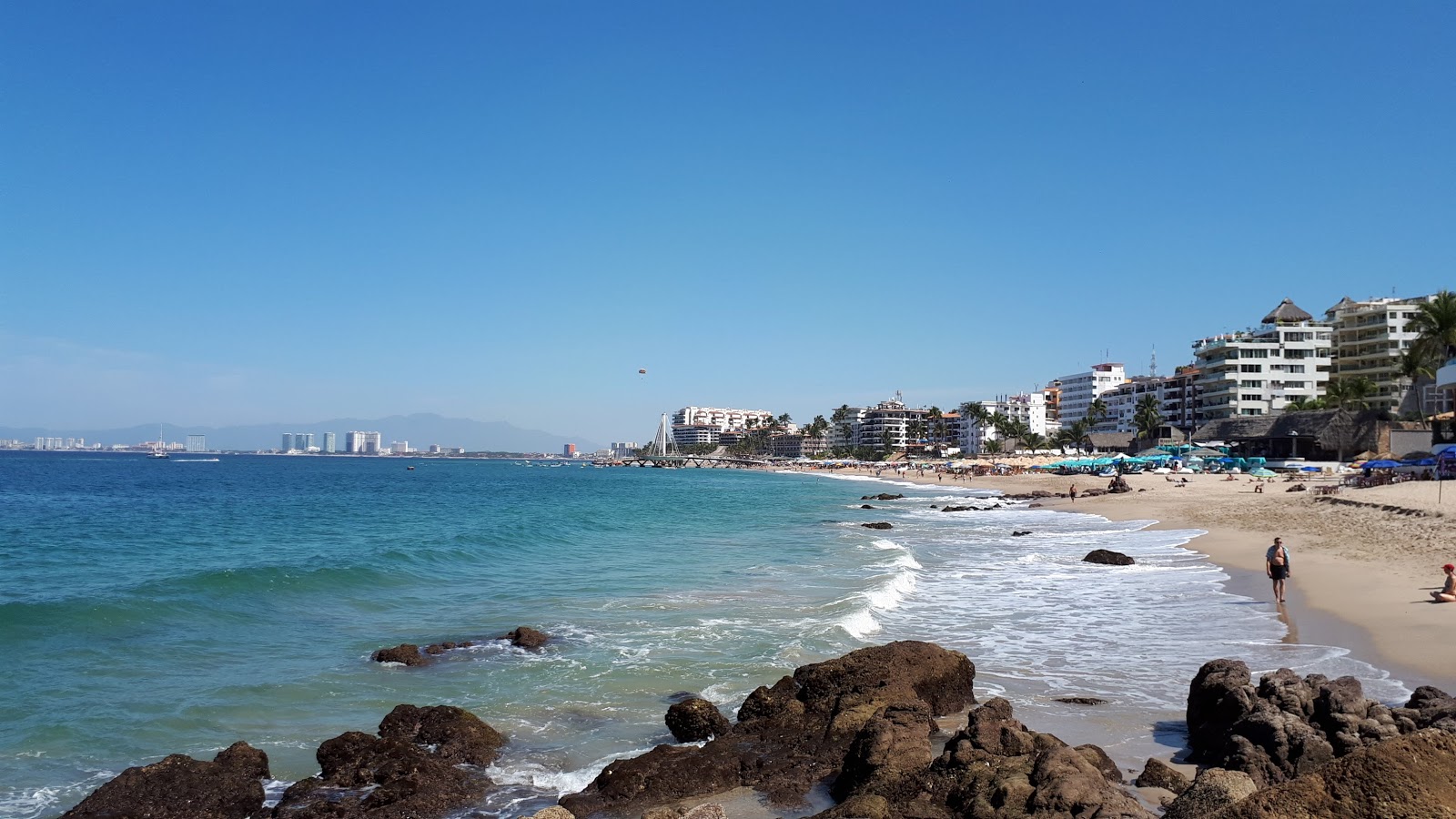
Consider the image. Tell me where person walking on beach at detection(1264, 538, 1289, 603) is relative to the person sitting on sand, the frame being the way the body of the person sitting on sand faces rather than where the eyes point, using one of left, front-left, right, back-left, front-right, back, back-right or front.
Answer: front

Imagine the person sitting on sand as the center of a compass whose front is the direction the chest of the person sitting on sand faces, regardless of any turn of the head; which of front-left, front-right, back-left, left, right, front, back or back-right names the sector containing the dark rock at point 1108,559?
front-right

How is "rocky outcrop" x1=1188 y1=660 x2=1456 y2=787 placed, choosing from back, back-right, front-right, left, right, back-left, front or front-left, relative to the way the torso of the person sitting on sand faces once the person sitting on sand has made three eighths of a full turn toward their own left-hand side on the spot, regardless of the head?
front-right

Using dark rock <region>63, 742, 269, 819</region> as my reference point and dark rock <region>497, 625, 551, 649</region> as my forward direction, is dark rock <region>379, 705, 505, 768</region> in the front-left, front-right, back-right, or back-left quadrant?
front-right

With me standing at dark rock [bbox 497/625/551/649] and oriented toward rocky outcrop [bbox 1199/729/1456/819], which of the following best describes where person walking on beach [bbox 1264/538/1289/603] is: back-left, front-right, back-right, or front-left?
front-left

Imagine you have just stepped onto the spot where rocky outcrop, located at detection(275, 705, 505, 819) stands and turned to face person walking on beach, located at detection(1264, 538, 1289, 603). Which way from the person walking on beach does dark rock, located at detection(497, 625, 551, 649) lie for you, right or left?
left

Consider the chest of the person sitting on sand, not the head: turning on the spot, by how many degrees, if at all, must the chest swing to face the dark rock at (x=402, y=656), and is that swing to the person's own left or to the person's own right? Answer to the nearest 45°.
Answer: approximately 45° to the person's own left

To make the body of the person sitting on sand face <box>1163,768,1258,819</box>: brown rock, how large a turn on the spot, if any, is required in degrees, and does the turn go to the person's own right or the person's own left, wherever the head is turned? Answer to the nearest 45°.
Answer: approximately 90° to the person's own left

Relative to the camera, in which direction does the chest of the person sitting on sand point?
to the viewer's left

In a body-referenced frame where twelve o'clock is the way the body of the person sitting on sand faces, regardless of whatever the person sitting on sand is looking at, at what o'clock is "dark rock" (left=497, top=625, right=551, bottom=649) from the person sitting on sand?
The dark rock is roughly at 11 o'clock from the person sitting on sand.

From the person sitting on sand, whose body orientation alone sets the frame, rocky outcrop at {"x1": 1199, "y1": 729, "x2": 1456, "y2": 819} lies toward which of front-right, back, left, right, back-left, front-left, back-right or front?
left

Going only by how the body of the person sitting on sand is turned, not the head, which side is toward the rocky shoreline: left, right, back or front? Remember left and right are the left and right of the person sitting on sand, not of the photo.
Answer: left

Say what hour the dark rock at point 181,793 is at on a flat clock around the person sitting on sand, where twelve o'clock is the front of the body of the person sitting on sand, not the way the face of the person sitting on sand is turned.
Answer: The dark rock is roughly at 10 o'clock from the person sitting on sand.

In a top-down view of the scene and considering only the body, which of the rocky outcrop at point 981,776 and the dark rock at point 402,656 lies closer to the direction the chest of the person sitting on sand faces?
the dark rock

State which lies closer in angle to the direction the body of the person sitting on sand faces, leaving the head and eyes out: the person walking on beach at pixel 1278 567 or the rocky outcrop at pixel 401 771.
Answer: the person walking on beach
